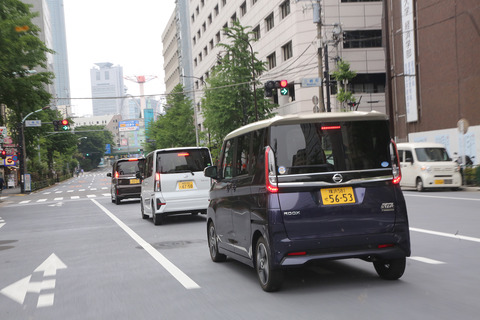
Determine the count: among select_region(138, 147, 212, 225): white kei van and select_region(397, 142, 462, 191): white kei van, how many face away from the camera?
1

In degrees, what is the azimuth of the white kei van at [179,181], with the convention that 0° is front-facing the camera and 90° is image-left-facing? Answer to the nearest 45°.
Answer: approximately 180°

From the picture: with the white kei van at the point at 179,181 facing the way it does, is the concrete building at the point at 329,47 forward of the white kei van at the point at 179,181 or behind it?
forward

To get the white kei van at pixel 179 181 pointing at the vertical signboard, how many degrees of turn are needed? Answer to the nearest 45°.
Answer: approximately 45° to its right

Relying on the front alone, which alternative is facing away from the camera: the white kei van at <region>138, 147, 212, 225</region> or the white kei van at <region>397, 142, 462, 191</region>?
the white kei van at <region>138, 147, 212, 225</region>

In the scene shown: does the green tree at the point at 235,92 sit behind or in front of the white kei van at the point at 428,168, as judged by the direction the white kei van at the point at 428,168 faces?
behind

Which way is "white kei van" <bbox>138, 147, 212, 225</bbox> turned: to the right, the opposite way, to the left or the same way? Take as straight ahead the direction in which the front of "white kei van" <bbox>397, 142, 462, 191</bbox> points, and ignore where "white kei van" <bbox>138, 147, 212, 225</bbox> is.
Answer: the opposite way

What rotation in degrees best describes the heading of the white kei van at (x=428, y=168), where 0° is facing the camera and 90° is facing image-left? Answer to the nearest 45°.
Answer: approximately 315°

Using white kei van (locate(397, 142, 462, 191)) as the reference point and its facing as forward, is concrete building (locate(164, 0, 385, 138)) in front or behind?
behind
